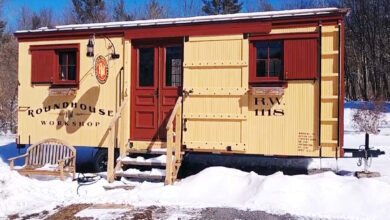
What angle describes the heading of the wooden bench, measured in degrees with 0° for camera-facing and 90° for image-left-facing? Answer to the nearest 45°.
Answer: approximately 45°

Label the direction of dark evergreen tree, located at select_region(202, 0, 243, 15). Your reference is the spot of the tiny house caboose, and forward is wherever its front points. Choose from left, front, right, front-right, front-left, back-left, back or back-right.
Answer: back

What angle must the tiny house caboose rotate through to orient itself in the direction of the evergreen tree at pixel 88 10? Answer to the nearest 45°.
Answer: approximately 180°

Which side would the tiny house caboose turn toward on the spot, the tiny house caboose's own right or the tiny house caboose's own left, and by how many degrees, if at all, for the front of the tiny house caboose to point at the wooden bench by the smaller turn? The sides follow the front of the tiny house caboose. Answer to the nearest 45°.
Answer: approximately 90° to the tiny house caboose's own right

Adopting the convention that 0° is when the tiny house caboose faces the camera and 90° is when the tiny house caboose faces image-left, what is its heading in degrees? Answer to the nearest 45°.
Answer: approximately 0°

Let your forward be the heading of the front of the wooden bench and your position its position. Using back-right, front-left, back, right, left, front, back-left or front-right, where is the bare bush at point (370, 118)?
back-left

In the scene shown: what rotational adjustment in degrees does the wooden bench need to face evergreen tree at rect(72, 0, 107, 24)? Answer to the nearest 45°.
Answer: approximately 135° to its right

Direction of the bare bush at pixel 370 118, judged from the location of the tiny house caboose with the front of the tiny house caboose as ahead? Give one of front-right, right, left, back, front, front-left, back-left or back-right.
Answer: back-left
